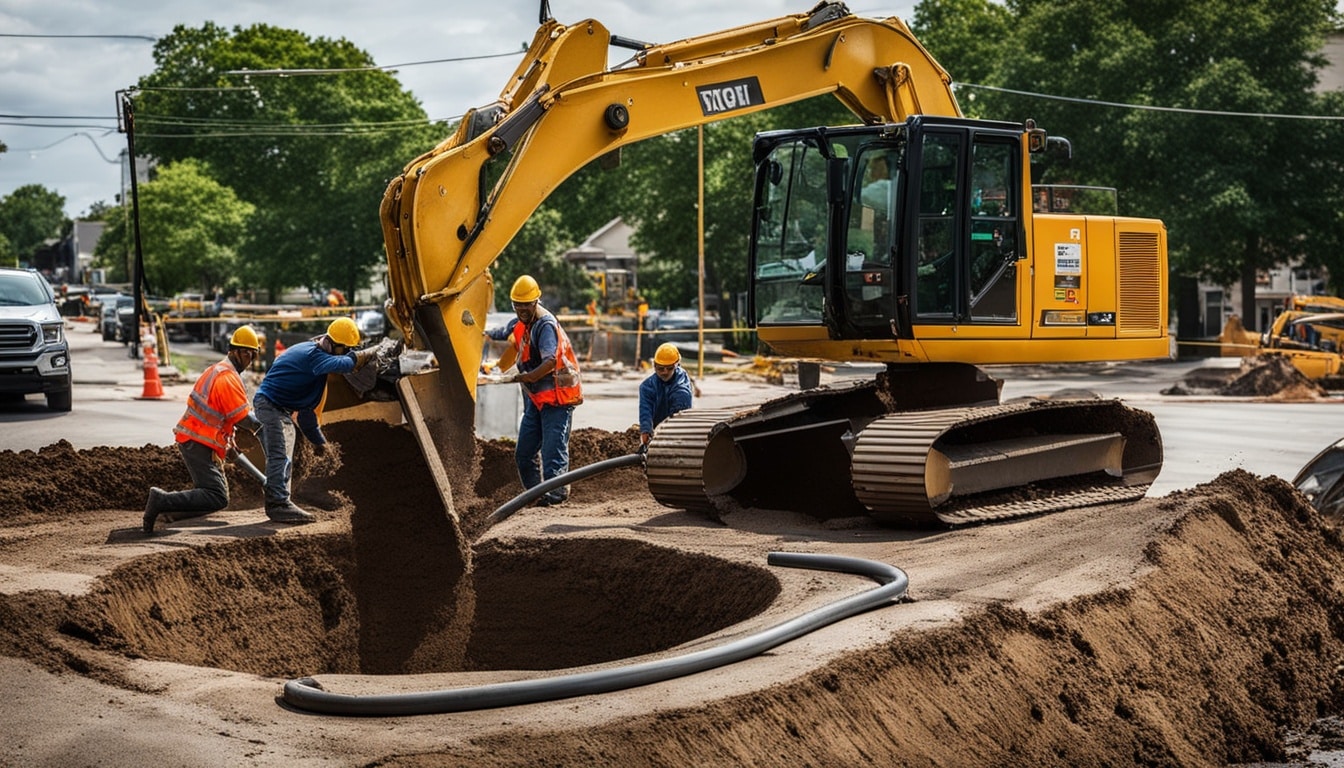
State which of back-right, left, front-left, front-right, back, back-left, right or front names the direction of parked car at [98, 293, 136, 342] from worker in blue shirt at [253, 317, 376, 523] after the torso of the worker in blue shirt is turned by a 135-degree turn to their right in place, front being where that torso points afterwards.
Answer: back-right

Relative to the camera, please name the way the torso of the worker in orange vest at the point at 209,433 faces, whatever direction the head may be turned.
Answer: to the viewer's right

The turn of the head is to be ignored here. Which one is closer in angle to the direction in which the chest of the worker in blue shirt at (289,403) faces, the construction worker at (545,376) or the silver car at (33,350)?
the construction worker

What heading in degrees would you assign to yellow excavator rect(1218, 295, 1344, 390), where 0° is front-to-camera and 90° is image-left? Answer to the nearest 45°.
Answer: approximately 90°

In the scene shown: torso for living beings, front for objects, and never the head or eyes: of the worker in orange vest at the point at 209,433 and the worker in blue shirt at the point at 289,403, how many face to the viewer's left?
0

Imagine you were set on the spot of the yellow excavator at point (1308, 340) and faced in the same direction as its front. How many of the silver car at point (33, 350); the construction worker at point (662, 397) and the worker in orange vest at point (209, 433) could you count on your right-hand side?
0

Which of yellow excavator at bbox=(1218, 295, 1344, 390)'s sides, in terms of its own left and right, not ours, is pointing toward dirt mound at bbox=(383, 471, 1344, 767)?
left

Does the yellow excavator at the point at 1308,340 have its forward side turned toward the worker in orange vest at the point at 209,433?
no

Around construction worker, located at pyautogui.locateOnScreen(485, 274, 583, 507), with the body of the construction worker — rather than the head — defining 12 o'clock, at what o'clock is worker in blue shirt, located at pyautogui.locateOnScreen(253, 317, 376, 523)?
The worker in blue shirt is roughly at 1 o'clock from the construction worker.

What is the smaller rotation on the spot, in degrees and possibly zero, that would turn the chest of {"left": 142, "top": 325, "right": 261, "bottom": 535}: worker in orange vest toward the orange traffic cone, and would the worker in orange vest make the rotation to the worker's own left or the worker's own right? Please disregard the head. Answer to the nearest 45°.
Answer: approximately 90° to the worker's own left

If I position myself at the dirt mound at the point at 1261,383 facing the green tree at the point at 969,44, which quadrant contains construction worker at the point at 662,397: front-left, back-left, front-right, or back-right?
back-left

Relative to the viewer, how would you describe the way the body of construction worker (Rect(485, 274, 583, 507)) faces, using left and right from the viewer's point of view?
facing the viewer and to the left of the viewer

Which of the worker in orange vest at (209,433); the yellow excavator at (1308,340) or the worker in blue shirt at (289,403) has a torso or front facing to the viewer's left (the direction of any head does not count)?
the yellow excavator

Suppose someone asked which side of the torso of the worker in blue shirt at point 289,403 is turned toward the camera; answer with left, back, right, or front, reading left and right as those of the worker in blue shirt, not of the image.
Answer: right

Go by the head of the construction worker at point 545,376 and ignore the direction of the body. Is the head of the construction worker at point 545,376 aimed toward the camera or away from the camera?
toward the camera

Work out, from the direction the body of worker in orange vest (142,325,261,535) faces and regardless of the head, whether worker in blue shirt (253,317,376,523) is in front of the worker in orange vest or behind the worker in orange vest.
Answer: in front

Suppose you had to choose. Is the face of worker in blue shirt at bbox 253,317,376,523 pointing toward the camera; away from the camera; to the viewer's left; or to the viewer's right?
to the viewer's right

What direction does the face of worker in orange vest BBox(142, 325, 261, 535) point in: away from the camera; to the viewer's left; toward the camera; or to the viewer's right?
to the viewer's right
